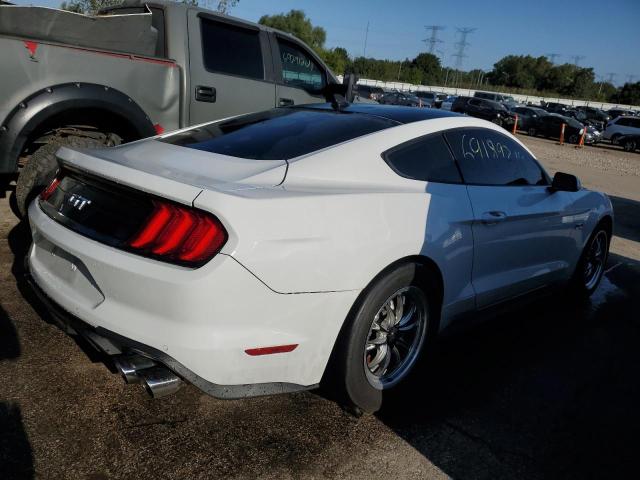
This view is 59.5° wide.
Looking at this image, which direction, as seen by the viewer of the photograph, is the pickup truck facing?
facing away from the viewer and to the right of the viewer

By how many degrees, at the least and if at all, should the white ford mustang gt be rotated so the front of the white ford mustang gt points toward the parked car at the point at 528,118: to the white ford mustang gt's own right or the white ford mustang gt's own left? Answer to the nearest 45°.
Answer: approximately 45° to the white ford mustang gt's own left

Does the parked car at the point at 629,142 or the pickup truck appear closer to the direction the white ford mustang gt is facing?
the parked car

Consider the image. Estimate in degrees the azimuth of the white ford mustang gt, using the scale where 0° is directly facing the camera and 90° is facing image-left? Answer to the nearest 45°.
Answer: approximately 225°

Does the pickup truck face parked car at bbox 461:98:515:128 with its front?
yes

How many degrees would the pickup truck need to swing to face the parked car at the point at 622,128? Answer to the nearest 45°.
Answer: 0° — it already faces it

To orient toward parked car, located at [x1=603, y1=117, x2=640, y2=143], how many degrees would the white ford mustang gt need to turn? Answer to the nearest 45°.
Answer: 0° — it already faces it
